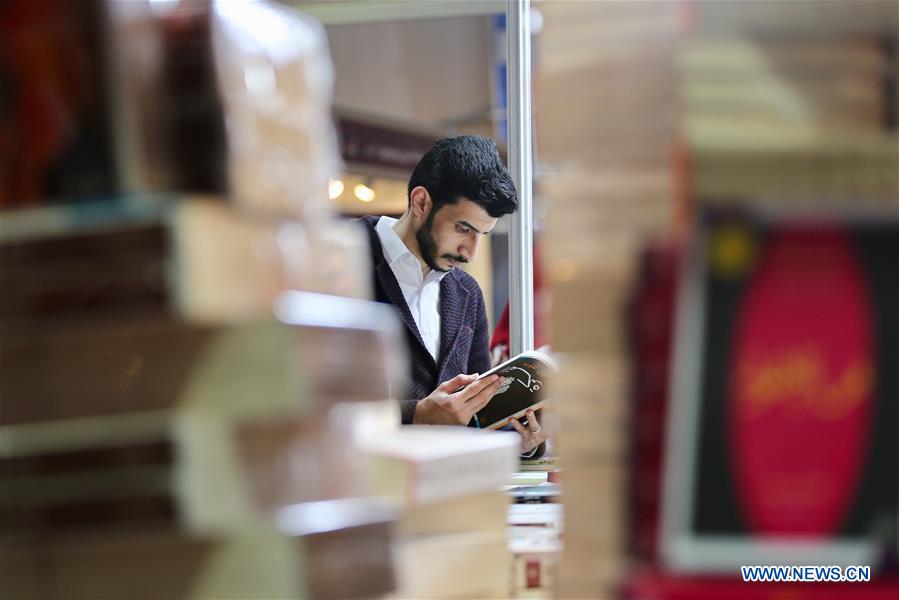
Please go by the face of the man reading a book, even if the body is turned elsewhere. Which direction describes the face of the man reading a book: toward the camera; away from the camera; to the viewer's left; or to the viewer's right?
to the viewer's right

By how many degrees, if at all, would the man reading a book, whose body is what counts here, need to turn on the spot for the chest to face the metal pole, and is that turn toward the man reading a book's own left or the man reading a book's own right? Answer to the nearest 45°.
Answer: approximately 135° to the man reading a book's own left

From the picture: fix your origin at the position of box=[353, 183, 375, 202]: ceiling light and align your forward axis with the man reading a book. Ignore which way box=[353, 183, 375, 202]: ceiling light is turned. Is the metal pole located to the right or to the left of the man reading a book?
left

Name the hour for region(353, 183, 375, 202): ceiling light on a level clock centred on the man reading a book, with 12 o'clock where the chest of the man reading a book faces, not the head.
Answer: The ceiling light is roughly at 7 o'clock from the man reading a book.

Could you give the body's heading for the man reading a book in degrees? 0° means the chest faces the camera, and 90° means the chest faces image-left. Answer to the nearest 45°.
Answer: approximately 315°
